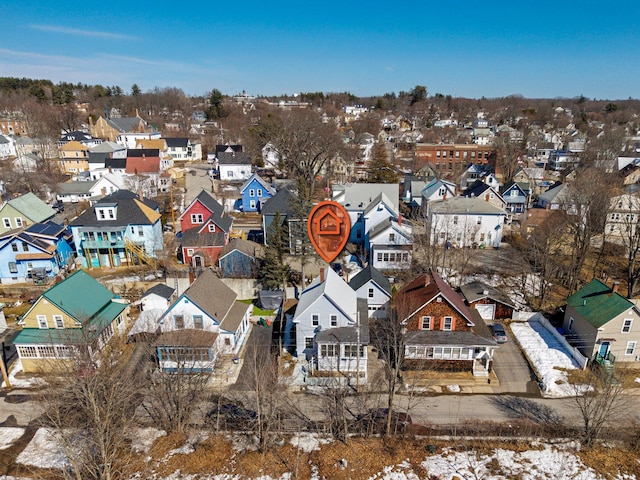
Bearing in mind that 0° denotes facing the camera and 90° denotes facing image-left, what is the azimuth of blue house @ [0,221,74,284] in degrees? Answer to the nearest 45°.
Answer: approximately 0°

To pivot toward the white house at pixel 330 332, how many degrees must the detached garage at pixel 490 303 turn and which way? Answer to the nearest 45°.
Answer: approximately 45° to its right

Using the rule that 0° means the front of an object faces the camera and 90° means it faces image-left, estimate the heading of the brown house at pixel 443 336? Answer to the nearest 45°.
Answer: approximately 0°

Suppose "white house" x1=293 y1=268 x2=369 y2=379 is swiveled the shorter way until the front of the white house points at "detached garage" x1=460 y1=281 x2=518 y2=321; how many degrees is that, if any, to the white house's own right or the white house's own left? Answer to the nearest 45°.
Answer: approximately 135° to the white house's own left

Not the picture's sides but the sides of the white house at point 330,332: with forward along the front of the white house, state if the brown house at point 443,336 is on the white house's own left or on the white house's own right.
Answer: on the white house's own left

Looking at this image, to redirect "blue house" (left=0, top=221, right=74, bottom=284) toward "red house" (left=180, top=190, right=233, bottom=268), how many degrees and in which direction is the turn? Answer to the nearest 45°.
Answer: approximately 90° to its left

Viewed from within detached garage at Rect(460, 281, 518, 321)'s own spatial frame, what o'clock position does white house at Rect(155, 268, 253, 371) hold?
The white house is roughly at 2 o'clock from the detached garage.

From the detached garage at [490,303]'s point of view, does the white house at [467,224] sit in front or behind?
behind
